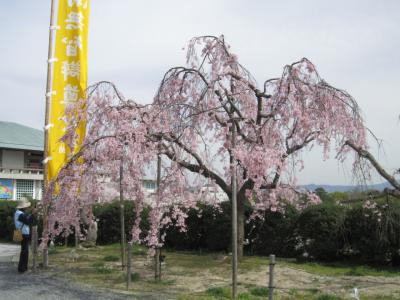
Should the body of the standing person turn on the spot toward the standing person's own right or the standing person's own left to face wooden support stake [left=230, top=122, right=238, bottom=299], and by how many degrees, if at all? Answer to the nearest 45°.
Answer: approximately 45° to the standing person's own right

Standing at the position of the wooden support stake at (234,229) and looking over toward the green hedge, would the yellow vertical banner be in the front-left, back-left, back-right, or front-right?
front-left

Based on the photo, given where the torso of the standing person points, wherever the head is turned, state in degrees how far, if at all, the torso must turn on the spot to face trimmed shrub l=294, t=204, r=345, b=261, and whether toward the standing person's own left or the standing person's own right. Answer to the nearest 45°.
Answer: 0° — they already face it

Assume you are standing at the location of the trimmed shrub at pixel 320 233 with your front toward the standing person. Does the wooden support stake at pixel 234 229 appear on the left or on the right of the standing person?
left

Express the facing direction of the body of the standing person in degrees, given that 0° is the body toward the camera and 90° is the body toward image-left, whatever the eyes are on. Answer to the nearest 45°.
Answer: approximately 270°
